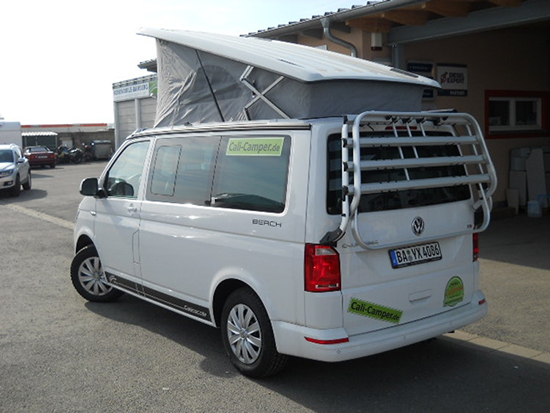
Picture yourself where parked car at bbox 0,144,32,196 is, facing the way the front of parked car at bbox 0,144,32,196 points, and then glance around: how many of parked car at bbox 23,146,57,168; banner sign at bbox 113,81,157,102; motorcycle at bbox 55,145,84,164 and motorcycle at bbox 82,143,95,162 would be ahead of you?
0

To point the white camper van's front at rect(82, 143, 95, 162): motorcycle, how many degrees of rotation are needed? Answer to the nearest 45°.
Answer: approximately 45° to its right

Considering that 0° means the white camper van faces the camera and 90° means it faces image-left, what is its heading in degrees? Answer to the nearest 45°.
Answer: approximately 135°

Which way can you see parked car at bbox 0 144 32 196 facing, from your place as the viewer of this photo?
facing the viewer and to the left of the viewer

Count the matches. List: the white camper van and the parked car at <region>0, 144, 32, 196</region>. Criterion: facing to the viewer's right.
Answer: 0

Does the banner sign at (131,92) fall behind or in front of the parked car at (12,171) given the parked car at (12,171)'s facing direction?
behind

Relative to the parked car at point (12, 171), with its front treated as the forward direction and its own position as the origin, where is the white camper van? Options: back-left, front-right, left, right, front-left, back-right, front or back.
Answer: front-left

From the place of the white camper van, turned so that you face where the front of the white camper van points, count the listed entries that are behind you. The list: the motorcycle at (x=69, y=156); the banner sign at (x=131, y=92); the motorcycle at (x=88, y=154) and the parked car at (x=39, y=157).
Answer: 0

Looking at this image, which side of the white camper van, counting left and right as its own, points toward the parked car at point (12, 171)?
front

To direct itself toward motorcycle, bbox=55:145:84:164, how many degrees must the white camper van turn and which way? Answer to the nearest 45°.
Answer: approximately 45° to its right

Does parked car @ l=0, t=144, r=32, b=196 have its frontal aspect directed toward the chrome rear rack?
no
